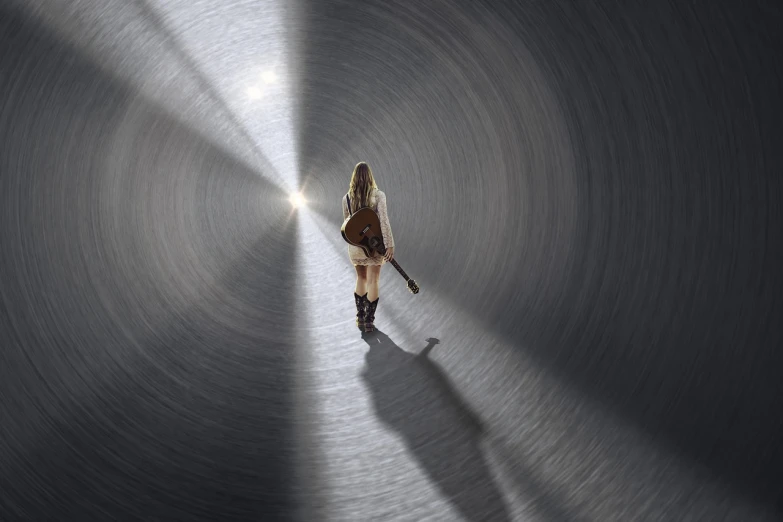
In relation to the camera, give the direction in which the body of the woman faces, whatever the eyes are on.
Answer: away from the camera

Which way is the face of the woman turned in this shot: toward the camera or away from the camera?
away from the camera
